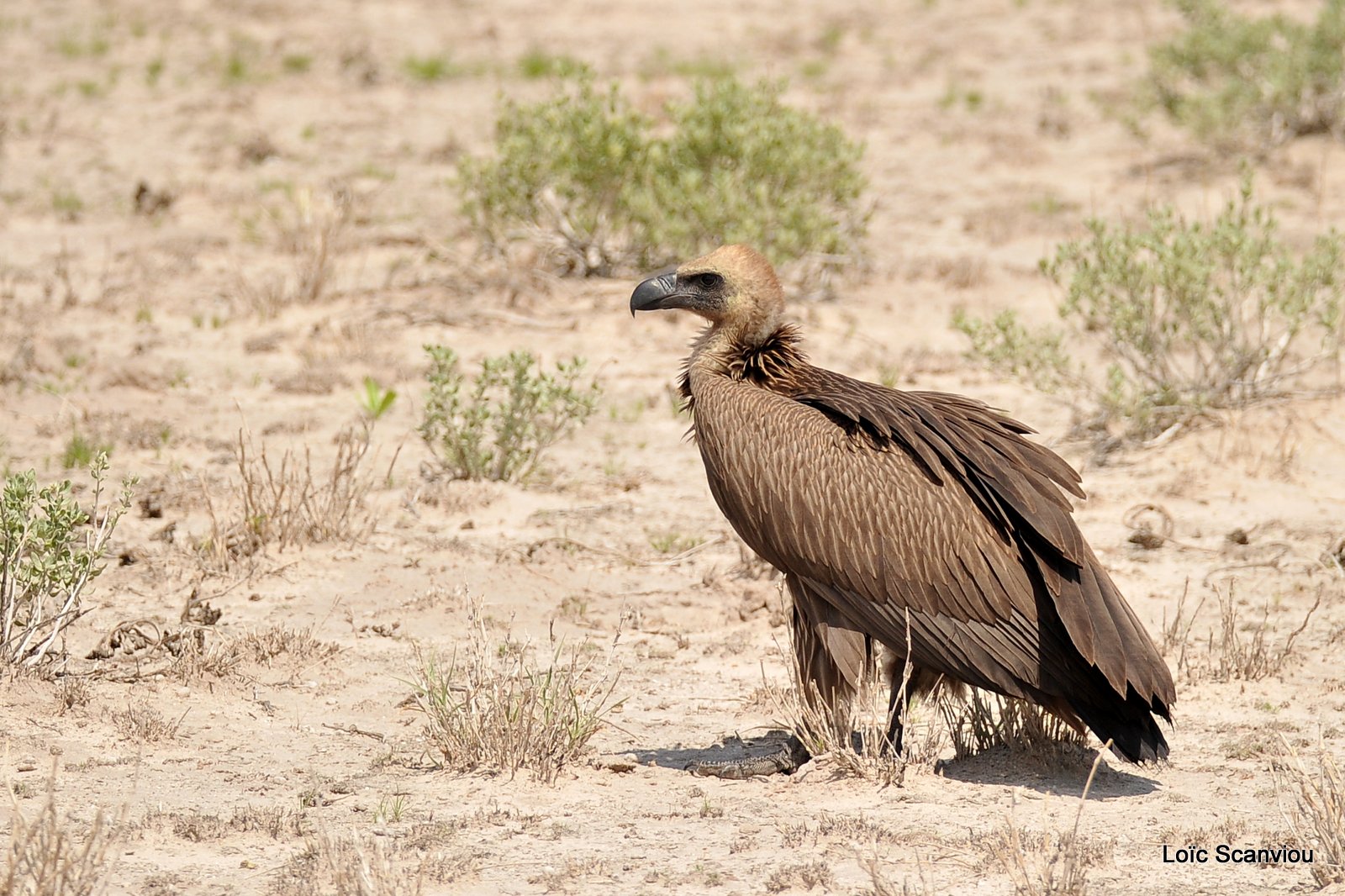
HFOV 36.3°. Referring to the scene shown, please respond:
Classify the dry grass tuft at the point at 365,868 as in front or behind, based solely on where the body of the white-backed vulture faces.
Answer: in front

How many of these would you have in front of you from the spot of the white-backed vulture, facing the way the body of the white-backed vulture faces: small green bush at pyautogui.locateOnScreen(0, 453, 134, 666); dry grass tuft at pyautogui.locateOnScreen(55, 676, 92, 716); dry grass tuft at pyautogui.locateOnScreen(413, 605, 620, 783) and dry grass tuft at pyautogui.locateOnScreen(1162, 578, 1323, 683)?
3

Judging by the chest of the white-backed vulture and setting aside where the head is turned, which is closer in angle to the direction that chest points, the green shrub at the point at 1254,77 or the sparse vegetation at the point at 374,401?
the sparse vegetation

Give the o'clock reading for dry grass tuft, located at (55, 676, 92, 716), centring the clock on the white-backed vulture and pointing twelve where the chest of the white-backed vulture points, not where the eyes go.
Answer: The dry grass tuft is roughly at 12 o'clock from the white-backed vulture.

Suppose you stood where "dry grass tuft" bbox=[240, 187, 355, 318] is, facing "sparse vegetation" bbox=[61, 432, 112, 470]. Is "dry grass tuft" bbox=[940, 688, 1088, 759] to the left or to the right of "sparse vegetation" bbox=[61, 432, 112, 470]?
left

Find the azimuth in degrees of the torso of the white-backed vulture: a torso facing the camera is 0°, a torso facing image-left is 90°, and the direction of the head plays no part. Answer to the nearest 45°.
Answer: approximately 90°

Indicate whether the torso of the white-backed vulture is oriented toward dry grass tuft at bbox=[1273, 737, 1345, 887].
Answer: no

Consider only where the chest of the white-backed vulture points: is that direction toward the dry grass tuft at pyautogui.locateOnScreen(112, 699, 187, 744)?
yes

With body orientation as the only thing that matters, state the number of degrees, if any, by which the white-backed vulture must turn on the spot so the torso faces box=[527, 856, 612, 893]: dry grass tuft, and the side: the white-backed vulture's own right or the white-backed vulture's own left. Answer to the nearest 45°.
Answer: approximately 45° to the white-backed vulture's own left

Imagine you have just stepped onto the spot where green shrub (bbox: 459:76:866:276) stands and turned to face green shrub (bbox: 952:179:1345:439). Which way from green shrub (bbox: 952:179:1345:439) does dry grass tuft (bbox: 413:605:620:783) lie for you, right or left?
right

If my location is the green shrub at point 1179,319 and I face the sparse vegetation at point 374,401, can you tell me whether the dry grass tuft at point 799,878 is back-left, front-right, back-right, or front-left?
front-left

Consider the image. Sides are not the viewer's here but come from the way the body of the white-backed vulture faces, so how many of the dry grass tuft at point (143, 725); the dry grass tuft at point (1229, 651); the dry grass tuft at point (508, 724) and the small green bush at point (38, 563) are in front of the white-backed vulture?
3

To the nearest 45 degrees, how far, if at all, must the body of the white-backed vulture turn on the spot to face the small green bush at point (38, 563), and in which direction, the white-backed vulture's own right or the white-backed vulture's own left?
0° — it already faces it

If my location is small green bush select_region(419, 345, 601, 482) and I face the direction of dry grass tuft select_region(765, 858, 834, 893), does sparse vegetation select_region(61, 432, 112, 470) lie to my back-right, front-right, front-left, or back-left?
back-right

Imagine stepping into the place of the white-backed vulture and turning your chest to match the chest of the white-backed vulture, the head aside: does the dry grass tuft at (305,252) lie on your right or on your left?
on your right

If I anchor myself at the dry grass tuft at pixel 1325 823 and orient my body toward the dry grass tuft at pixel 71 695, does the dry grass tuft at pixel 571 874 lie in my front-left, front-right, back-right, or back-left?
front-left

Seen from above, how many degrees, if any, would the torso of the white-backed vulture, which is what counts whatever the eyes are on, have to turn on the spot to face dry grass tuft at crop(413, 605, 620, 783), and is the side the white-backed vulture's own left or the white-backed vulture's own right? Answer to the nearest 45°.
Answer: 0° — it already faces it

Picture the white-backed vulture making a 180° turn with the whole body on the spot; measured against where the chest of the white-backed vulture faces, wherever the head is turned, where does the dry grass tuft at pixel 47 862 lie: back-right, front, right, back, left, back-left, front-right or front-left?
back-right

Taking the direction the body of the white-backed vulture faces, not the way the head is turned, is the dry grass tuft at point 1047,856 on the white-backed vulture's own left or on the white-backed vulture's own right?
on the white-backed vulture's own left
